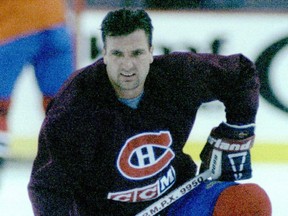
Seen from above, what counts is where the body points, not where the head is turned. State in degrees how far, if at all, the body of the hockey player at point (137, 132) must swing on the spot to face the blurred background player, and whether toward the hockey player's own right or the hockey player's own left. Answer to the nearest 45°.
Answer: approximately 135° to the hockey player's own right

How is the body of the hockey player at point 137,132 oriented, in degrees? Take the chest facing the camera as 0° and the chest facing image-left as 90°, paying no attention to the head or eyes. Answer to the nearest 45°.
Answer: approximately 0°
